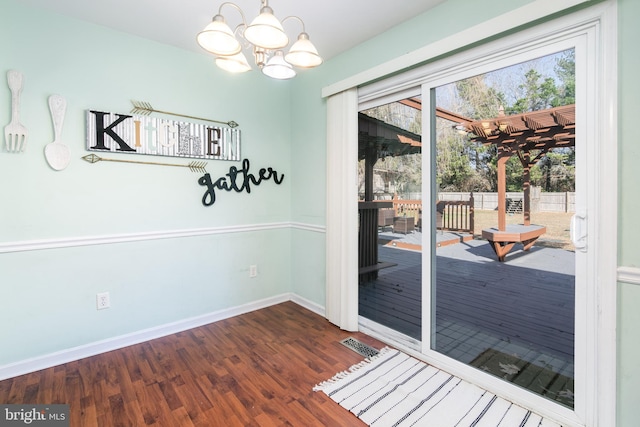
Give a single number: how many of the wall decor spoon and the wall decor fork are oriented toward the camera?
2

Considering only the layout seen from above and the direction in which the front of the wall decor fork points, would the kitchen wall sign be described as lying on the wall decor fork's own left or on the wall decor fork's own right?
on the wall decor fork's own left

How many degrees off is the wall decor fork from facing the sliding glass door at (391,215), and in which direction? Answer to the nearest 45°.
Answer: approximately 45° to its left

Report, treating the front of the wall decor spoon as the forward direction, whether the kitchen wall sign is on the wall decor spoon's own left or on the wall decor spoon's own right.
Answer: on the wall decor spoon's own left

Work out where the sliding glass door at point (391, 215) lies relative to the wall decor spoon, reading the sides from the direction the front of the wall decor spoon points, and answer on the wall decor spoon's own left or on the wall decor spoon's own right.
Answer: on the wall decor spoon's own left

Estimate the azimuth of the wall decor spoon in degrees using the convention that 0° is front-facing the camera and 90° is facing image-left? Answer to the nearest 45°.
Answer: approximately 0°

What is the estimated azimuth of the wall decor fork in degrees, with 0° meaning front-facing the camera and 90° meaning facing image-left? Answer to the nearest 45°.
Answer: approximately 0°
